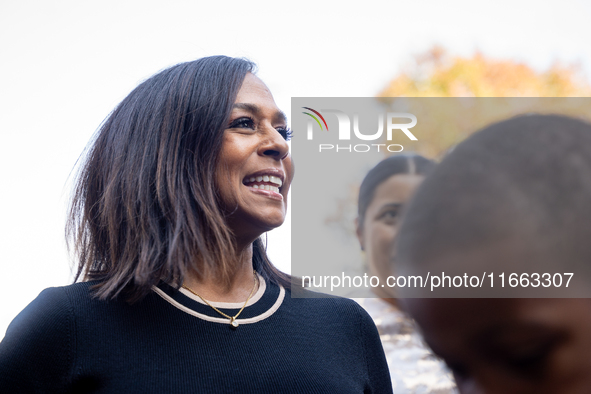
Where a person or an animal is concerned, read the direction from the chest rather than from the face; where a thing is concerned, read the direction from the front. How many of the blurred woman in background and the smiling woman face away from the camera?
0

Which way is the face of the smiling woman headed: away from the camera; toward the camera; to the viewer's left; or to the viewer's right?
to the viewer's right

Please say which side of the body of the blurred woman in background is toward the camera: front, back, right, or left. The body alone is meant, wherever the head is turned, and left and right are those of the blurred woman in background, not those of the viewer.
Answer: front

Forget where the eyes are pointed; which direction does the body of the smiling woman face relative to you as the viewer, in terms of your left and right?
facing the viewer and to the right of the viewer
